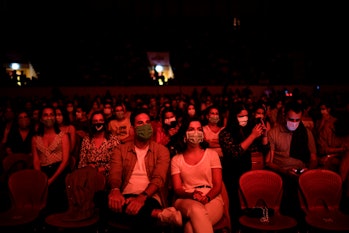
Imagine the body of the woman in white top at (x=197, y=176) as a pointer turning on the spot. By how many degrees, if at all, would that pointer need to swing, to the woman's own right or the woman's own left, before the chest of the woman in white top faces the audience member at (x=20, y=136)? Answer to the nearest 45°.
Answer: approximately 135° to the woman's own right

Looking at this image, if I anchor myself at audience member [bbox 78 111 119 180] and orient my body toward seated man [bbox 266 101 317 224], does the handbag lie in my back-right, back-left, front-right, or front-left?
front-right

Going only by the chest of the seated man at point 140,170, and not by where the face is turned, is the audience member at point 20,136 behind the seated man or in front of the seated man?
behind

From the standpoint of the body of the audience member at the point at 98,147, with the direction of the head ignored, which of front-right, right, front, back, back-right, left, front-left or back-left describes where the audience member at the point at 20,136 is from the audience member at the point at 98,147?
back-right

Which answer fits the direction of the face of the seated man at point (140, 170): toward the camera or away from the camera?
toward the camera

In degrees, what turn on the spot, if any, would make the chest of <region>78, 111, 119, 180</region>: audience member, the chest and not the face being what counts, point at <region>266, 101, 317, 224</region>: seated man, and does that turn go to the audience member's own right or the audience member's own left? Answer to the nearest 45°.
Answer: approximately 90° to the audience member's own left

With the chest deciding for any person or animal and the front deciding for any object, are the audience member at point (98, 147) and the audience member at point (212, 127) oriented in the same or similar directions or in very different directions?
same or similar directions

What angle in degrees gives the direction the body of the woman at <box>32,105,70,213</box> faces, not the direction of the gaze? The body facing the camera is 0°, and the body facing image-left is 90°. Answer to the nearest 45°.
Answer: approximately 0°

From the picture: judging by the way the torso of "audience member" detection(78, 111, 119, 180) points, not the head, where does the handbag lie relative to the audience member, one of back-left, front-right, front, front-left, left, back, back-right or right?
front-left

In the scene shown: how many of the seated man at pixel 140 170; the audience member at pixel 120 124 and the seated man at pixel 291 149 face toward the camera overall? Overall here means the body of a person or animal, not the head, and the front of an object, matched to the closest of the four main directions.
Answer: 3

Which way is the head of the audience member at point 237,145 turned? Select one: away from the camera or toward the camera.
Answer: toward the camera

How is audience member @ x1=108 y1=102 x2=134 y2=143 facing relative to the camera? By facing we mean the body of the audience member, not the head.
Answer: toward the camera

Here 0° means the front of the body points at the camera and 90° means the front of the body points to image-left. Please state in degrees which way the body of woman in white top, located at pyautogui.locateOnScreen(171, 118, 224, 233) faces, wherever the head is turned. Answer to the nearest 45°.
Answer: approximately 0°

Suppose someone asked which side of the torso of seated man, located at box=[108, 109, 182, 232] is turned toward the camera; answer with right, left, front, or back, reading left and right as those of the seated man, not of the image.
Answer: front
